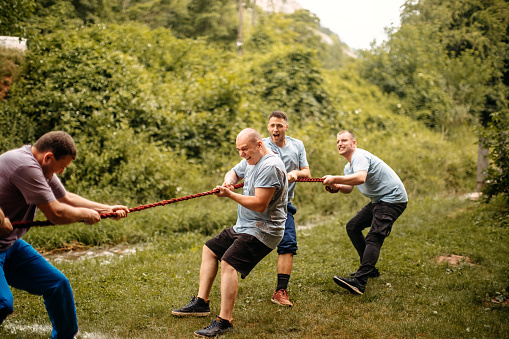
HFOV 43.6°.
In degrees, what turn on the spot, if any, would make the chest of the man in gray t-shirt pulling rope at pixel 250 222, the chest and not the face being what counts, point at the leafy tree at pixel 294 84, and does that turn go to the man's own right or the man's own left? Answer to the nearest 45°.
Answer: approximately 135° to the man's own right

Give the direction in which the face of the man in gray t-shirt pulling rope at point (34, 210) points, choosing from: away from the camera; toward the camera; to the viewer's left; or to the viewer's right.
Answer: to the viewer's right

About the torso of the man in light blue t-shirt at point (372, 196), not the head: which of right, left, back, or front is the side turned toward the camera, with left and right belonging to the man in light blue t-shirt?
left

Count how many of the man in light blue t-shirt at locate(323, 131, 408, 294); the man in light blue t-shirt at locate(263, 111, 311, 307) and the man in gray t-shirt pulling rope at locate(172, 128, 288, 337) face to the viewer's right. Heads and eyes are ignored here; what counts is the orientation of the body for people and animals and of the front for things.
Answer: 0

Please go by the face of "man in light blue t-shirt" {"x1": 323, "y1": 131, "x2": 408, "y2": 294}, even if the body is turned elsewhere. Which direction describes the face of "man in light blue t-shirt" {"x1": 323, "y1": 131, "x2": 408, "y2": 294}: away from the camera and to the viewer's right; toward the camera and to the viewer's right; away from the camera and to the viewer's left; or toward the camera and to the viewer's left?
toward the camera and to the viewer's left

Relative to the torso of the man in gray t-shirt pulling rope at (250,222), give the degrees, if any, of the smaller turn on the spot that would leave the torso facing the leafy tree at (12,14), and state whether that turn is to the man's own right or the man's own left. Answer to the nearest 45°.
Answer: approximately 90° to the man's own right

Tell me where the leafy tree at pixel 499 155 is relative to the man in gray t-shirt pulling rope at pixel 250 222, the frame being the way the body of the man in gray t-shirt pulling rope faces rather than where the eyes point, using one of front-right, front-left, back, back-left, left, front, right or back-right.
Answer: back

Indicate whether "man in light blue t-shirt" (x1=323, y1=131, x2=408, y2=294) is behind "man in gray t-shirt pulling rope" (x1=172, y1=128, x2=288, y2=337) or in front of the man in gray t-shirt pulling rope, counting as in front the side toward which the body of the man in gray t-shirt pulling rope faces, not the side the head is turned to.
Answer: behind

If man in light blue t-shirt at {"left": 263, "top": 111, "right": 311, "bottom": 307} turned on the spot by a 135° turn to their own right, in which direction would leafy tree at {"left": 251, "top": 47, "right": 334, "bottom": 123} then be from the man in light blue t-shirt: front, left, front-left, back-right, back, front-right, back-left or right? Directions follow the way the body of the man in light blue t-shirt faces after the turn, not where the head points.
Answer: front

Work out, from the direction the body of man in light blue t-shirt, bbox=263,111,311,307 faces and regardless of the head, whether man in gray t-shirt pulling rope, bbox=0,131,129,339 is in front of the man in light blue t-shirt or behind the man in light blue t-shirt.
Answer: in front

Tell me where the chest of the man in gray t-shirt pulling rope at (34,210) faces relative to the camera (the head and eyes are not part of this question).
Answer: to the viewer's right

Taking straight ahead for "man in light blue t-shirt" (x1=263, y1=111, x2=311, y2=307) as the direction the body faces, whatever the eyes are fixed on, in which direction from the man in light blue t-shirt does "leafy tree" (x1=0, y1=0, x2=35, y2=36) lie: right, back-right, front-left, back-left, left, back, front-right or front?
right
